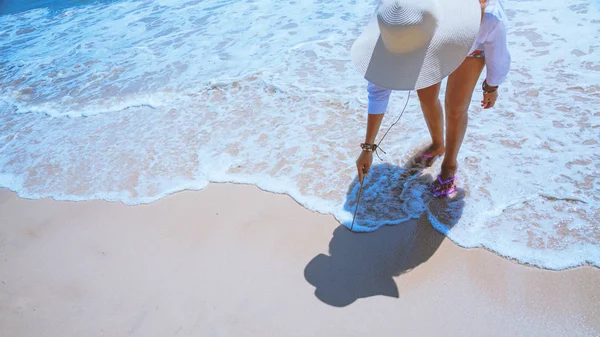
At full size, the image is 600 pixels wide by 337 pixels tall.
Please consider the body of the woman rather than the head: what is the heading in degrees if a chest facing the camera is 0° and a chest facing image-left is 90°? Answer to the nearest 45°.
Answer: approximately 45°
